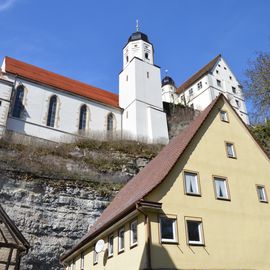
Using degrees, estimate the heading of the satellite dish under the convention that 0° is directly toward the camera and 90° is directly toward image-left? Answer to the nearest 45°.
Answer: approximately 45°
